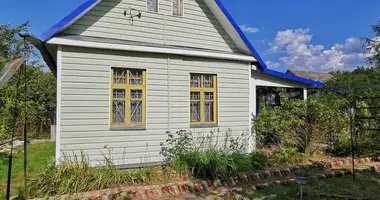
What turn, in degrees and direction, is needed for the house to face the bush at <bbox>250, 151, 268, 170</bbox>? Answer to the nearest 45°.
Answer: approximately 90° to its left

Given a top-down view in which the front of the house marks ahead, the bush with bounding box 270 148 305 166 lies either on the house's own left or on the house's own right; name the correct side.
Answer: on the house's own left

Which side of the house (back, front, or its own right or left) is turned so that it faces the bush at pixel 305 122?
left

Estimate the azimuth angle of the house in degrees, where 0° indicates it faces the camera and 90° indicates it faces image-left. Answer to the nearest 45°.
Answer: approximately 0°
